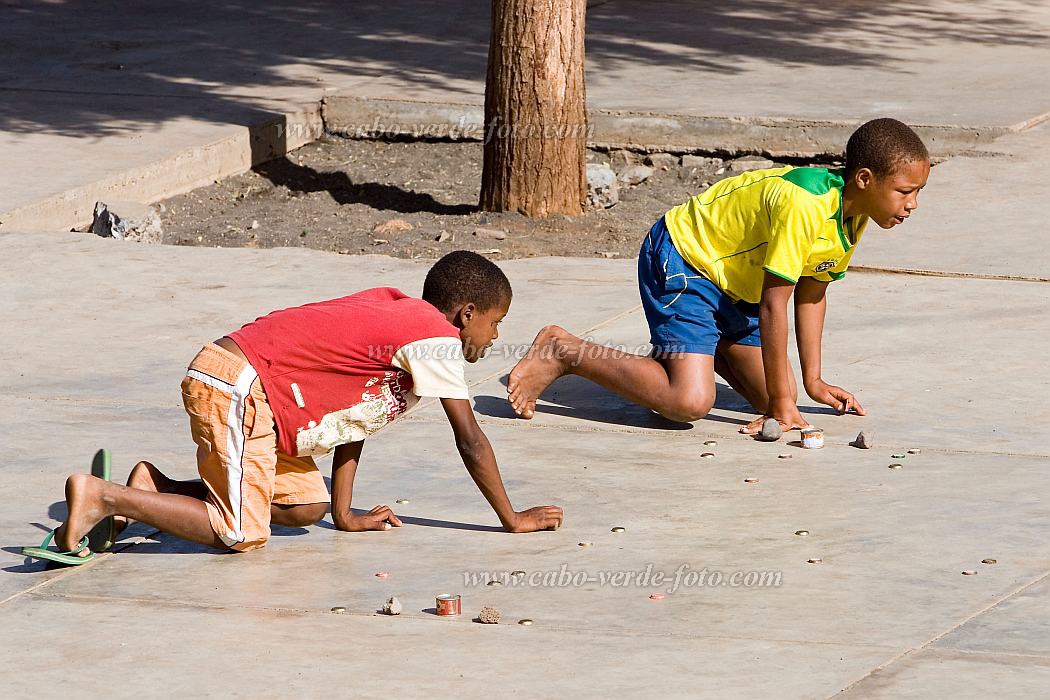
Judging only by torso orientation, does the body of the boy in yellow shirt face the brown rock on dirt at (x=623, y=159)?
no

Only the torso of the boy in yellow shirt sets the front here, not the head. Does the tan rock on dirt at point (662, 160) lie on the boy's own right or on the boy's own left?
on the boy's own left

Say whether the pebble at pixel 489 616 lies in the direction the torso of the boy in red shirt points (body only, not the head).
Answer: no

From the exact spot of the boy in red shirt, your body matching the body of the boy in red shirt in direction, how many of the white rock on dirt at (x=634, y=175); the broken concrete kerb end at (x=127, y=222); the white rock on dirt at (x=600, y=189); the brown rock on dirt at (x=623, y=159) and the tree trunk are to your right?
0

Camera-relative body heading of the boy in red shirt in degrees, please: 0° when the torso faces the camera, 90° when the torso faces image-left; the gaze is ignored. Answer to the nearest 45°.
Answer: approximately 270°

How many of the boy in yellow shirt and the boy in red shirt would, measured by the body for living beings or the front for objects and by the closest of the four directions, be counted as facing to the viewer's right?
2

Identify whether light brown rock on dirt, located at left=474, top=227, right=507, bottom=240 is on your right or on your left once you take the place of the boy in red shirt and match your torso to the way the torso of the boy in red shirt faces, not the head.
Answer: on your left

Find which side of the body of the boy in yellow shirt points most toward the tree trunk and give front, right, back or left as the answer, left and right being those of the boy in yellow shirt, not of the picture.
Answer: left

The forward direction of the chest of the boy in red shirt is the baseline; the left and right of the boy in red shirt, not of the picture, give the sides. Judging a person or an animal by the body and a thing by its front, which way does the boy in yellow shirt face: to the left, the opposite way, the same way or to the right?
the same way

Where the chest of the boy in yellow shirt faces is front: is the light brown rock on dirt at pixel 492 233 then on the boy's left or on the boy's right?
on the boy's left

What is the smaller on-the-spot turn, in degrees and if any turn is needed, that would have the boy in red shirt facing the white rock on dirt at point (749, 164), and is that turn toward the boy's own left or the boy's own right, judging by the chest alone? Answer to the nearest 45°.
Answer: approximately 45° to the boy's own left

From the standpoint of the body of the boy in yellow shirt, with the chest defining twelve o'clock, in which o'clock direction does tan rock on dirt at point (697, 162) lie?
The tan rock on dirt is roughly at 9 o'clock from the boy in yellow shirt.

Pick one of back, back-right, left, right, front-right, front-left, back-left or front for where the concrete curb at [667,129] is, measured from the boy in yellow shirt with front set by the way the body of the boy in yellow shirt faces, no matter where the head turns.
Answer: left

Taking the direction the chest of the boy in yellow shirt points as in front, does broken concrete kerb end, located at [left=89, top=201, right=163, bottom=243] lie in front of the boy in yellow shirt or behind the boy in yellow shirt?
behind

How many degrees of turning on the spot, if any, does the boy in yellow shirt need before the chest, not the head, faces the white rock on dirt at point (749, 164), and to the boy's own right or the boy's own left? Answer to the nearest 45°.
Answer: approximately 90° to the boy's own left

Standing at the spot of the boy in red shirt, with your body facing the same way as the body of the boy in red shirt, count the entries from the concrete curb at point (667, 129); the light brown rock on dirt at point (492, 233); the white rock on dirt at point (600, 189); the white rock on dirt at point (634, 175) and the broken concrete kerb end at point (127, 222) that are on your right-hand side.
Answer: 0

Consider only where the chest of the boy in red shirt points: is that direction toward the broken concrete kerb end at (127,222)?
no

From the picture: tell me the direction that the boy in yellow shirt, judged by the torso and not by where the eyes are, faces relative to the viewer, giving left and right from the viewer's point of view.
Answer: facing to the right of the viewer

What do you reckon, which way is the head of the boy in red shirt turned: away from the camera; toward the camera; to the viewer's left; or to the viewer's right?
to the viewer's right
